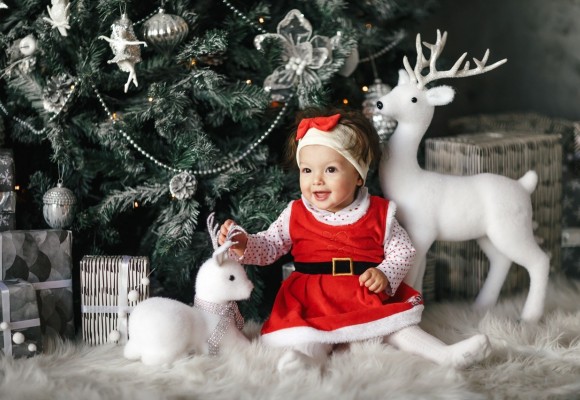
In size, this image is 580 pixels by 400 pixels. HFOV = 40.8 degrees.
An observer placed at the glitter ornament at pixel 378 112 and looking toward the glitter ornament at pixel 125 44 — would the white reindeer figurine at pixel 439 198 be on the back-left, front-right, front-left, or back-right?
back-left

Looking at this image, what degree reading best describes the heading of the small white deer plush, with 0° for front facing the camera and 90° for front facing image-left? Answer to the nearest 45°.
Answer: approximately 270°

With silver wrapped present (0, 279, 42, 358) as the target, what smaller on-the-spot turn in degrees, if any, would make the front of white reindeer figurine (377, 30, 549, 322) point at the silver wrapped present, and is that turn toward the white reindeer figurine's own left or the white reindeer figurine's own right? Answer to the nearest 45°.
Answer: approximately 45° to the white reindeer figurine's own left

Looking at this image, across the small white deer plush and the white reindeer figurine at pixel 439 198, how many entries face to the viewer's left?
1

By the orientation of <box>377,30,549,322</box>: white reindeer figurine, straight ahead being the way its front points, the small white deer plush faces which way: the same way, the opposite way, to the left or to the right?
the opposite way

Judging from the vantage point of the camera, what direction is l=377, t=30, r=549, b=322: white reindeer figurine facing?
facing to the left of the viewer

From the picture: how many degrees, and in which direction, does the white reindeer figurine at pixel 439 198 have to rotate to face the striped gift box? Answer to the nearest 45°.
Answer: approximately 45° to its left
